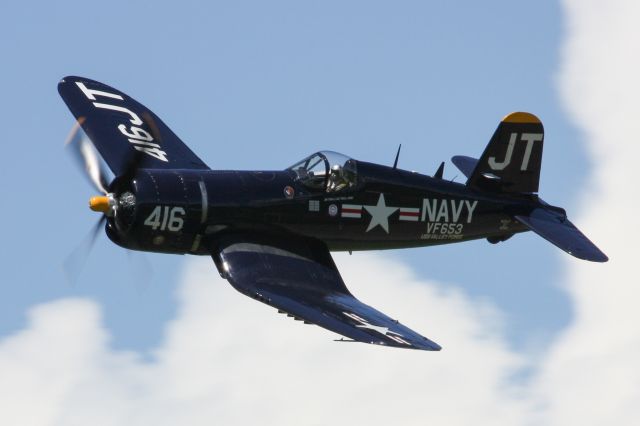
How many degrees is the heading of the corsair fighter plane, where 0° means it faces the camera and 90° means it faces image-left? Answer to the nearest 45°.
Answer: approximately 45°
